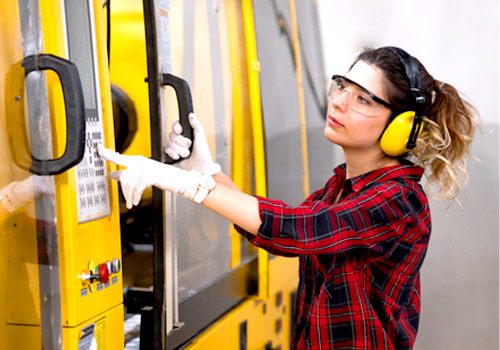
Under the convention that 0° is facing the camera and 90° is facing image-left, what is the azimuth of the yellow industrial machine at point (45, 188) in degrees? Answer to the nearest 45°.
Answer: approximately 315°

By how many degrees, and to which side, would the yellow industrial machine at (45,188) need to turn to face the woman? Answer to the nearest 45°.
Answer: approximately 45° to its left

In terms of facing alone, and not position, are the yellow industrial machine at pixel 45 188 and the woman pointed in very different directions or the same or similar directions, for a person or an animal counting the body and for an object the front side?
very different directions

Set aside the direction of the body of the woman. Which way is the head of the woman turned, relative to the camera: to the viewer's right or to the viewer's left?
to the viewer's left

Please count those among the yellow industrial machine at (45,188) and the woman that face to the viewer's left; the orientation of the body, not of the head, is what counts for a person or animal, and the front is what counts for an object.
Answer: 1

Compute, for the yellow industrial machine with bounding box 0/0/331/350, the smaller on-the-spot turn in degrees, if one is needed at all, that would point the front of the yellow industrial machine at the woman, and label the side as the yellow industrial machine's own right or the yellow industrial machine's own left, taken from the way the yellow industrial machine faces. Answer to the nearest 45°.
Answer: approximately 45° to the yellow industrial machine's own left

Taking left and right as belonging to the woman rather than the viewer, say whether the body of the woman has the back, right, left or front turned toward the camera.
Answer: left

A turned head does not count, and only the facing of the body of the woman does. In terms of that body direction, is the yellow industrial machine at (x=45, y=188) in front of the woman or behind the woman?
in front

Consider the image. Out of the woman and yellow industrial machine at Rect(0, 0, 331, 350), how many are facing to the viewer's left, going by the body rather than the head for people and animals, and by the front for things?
1
